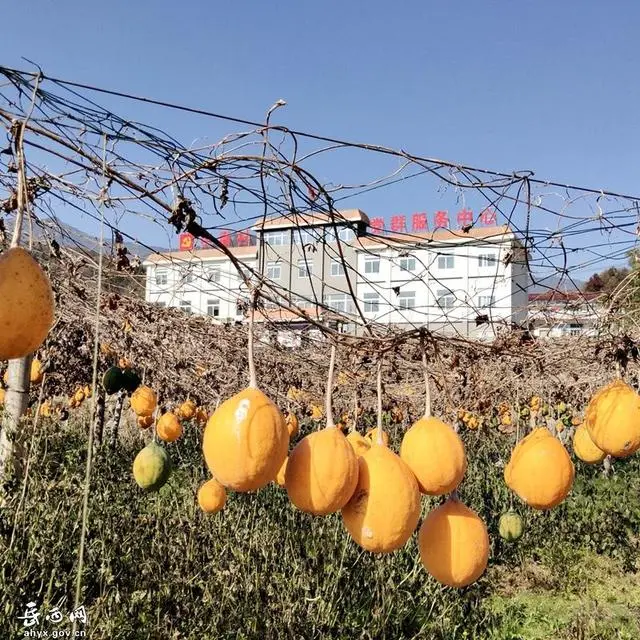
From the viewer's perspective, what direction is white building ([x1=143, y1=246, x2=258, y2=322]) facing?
toward the camera

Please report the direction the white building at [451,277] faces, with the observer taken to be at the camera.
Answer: facing the viewer

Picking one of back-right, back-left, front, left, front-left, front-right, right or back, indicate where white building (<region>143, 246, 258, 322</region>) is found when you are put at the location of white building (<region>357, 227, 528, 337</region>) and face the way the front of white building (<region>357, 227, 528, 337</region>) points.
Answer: right

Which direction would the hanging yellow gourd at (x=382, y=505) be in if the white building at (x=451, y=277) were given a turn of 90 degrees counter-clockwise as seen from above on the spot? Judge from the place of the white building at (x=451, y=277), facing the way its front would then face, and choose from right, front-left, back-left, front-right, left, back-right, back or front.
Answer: right

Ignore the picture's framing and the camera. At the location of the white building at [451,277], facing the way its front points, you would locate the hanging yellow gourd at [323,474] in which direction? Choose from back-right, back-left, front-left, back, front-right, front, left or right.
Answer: front

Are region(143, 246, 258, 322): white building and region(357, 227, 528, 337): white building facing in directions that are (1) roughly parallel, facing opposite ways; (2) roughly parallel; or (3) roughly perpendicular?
roughly parallel

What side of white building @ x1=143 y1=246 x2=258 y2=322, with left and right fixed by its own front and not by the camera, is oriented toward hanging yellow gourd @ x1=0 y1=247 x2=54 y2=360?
front

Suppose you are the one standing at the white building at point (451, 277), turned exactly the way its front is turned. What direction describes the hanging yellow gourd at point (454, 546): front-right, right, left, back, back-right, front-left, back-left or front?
front

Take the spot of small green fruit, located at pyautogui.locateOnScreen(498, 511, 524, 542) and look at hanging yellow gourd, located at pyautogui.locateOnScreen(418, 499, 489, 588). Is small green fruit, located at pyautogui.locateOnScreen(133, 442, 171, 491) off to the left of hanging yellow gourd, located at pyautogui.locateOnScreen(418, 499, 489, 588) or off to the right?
right

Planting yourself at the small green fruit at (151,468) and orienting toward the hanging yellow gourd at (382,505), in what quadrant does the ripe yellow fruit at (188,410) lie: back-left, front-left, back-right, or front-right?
back-left

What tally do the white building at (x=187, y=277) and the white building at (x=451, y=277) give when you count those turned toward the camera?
2
